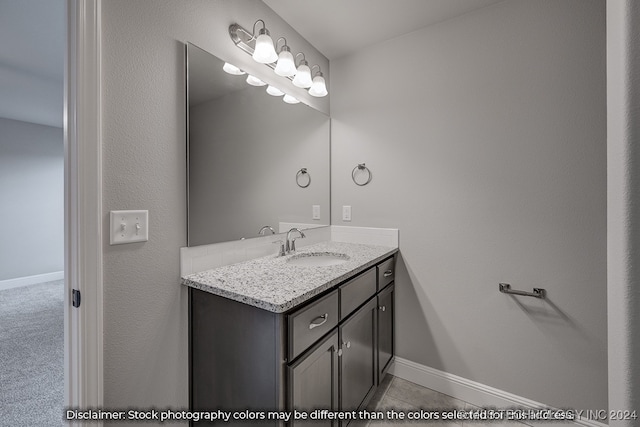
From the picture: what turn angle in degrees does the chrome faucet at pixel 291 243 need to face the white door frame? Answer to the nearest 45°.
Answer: approximately 90° to its right

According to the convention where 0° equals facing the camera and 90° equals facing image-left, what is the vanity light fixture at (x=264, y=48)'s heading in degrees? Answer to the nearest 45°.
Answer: approximately 315°

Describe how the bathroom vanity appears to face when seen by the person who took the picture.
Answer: facing the viewer and to the right of the viewer

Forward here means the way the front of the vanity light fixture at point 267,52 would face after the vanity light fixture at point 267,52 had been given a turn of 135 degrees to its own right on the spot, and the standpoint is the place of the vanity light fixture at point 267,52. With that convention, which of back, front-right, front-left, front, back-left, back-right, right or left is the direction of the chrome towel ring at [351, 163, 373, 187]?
back-right

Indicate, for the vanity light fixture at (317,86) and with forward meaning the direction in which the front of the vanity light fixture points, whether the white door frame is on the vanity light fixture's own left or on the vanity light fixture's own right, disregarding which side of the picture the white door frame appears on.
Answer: on the vanity light fixture's own right
